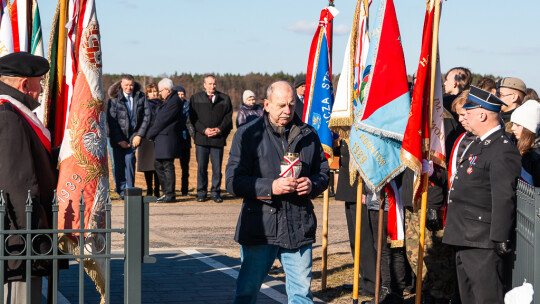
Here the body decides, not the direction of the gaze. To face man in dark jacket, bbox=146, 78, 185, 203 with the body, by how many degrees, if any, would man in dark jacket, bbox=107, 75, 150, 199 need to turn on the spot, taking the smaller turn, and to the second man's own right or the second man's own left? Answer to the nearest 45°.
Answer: approximately 90° to the second man's own left

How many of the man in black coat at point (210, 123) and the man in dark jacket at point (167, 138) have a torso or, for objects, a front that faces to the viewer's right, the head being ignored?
0

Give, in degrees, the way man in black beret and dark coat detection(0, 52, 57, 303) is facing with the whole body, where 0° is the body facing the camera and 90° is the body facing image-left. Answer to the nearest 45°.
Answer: approximately 270°

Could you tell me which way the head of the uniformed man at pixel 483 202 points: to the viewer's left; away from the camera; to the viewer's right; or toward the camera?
to the viewer's left

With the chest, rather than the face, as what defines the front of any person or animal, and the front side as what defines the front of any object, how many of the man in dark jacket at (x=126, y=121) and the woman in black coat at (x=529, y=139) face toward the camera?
1

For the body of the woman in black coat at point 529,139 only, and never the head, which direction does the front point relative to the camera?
to the viewer's left

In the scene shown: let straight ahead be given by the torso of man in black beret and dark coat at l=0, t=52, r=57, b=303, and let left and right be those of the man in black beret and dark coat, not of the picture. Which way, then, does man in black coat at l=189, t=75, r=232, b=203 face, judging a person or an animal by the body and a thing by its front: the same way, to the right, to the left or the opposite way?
to the right
